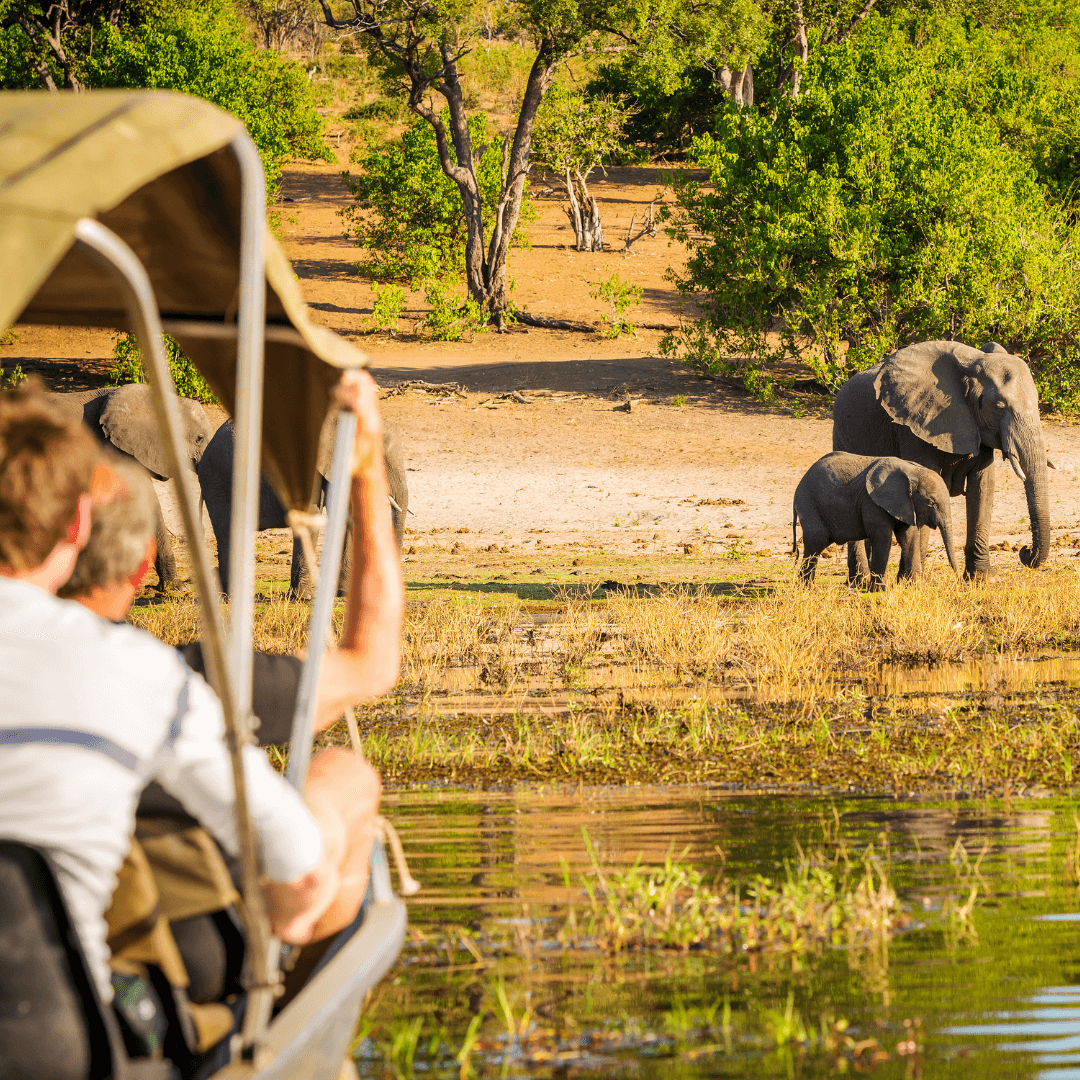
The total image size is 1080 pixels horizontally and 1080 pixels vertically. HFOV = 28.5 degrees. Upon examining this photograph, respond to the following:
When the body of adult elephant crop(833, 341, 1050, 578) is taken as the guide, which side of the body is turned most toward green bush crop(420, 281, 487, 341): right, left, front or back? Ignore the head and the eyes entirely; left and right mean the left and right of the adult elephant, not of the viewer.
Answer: back

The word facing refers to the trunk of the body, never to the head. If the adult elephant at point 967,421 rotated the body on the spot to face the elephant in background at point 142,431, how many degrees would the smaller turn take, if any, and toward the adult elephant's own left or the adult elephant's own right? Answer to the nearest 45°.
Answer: approximately 135° to the adult elephant's own right

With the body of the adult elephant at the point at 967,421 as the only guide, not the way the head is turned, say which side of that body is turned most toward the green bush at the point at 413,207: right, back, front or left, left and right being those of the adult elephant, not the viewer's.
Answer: back

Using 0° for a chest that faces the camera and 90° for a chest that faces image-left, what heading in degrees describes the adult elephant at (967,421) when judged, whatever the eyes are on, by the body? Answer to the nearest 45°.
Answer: approximately 315°

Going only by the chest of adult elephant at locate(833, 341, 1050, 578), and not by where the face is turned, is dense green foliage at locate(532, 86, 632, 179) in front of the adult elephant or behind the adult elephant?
behind

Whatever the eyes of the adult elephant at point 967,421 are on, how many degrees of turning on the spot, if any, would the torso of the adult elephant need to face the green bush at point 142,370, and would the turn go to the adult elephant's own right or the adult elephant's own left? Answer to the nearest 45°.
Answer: approximately 180°
